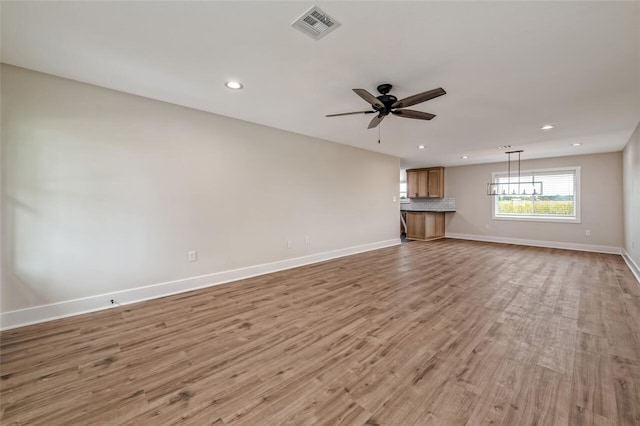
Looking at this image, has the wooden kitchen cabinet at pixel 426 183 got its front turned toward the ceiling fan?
yes

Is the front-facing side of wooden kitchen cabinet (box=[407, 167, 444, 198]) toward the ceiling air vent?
yes

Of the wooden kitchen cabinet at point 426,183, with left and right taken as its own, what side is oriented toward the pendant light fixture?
left

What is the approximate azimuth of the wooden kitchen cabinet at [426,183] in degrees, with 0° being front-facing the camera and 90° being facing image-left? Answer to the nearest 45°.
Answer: approximately 0°

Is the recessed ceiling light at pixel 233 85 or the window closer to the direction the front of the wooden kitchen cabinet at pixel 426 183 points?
the recessed ceiling light

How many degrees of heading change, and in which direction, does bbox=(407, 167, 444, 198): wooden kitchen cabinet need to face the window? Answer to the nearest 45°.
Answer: approximately 90° to its left
